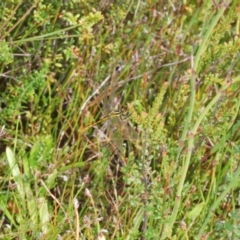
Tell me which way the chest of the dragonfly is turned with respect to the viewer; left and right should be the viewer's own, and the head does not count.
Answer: facing away from the viewer and to the right of the viewer
